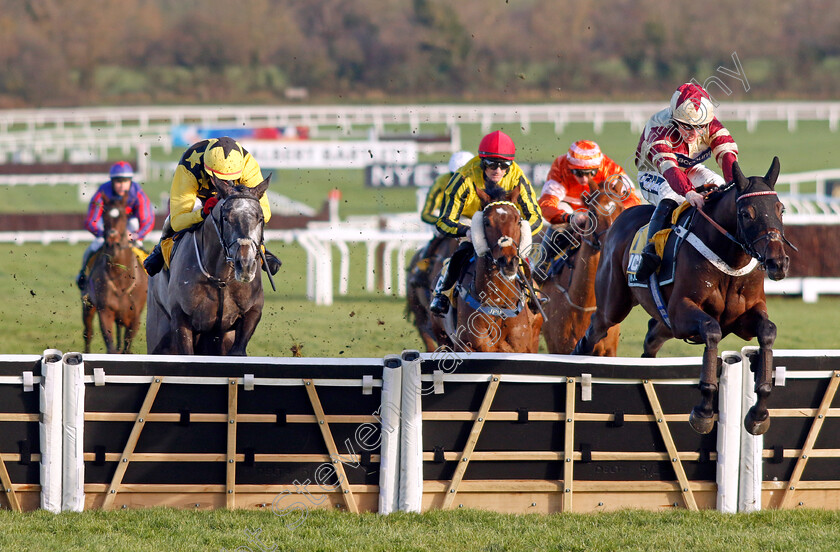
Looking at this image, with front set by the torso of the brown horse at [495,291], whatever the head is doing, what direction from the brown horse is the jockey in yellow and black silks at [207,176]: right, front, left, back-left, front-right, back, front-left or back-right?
right

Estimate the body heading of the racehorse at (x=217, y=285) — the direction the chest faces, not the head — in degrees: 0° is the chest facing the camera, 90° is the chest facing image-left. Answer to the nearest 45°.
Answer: approximately 315°

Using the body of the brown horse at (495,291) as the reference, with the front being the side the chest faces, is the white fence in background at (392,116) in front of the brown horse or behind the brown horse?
behind

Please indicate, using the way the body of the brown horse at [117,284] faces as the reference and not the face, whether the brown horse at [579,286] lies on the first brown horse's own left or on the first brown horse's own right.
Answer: on the first brown horse's own left

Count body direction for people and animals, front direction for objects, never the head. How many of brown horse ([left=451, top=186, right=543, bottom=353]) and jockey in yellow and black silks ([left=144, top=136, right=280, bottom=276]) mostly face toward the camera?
2

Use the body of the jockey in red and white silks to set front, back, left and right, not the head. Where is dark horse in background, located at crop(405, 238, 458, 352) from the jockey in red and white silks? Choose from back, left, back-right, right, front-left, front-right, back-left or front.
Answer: back

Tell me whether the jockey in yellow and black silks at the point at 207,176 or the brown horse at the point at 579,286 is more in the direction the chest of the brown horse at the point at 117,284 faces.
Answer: the jockey in yellow and black silks

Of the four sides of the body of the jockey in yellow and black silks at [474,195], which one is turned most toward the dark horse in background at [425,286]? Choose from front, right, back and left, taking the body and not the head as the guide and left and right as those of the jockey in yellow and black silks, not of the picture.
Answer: back

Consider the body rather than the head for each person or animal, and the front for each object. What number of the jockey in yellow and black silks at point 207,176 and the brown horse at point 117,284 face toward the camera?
2

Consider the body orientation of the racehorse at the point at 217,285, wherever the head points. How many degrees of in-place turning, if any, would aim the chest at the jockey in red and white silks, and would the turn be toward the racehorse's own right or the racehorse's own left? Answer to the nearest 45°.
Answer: approximately 45° to the racehorse's own left

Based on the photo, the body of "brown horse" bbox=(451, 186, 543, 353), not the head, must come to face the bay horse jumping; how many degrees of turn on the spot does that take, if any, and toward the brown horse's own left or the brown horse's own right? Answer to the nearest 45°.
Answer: approximately 45° to the brown horse's own left
